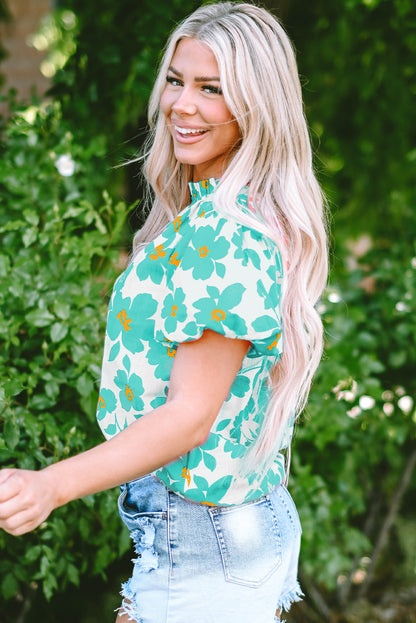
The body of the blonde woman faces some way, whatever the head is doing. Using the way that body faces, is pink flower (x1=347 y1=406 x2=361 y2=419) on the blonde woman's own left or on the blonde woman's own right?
on the blonde woman's own right

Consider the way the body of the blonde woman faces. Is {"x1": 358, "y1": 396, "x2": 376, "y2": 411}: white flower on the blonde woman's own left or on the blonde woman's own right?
on the blonde woman's own right

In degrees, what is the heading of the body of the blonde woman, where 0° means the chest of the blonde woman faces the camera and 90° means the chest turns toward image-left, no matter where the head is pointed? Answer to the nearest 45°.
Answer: approximately 90°

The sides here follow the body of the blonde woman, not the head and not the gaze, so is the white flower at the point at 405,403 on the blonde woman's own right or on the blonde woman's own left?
on the blonde woman's own right

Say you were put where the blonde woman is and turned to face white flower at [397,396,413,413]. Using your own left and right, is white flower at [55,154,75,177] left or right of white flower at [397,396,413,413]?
left

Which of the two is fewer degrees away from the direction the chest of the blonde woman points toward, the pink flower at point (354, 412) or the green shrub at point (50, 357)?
the green shrub
